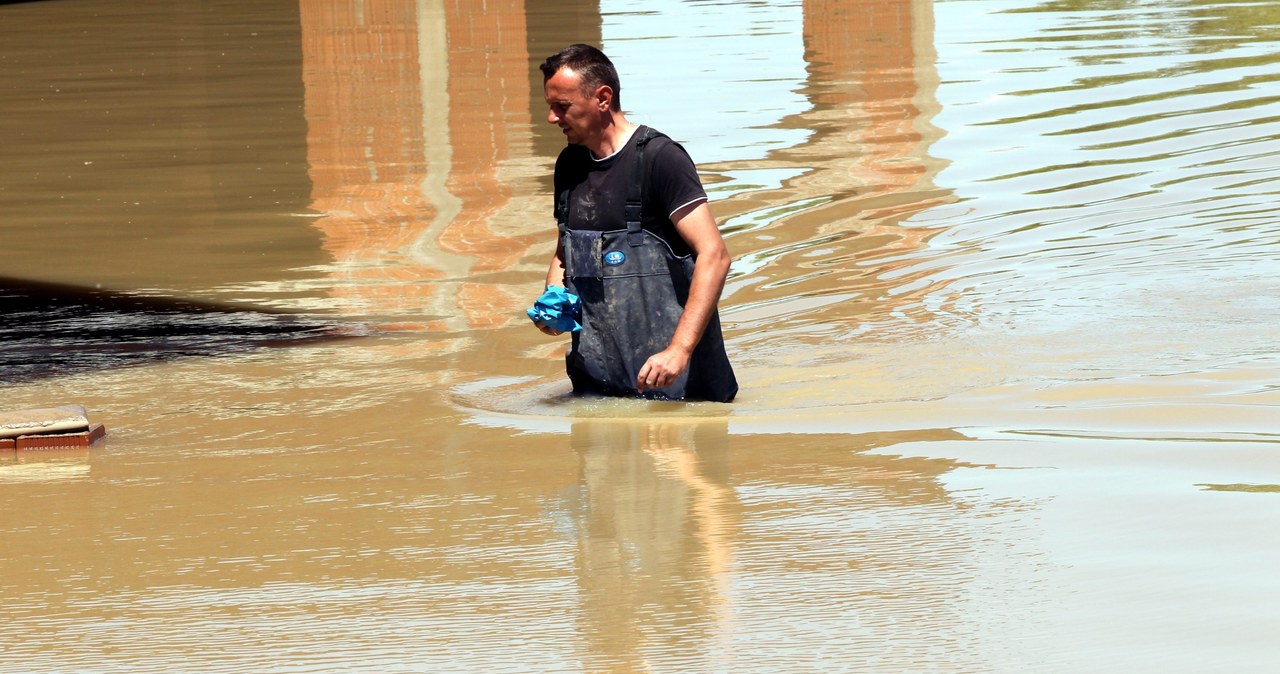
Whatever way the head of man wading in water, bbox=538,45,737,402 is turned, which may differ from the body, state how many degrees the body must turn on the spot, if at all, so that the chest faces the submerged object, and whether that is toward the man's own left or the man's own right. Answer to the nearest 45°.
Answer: approximately 45° to the man's own right

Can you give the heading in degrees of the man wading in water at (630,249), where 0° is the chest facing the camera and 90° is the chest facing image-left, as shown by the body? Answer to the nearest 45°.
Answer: approximately 45°
